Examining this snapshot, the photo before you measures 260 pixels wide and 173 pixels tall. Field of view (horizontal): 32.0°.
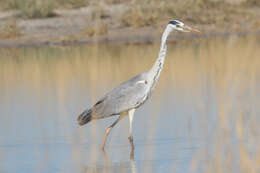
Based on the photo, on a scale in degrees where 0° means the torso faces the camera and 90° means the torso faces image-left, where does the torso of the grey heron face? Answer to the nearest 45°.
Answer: approximately 270°
